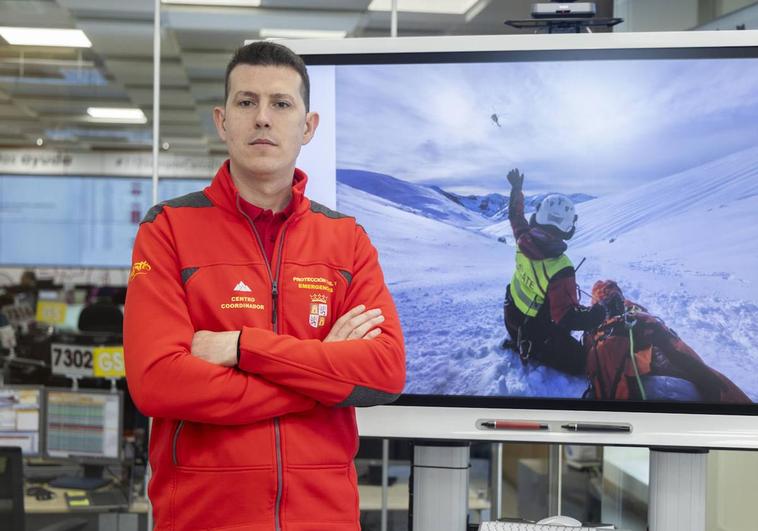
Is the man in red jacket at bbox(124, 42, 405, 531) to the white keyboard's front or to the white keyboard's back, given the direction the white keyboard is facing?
to the front

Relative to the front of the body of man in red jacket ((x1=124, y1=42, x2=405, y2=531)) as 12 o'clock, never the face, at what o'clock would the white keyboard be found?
The white keyboard is roughly at 8 o'clock from the man in red jacket.

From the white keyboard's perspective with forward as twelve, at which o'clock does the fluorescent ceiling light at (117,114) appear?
The fluorescent ceiling light is roughly at 5 o'clock from the white keyboard.

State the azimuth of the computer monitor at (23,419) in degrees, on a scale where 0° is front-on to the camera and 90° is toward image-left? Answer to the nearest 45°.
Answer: approximately 0°

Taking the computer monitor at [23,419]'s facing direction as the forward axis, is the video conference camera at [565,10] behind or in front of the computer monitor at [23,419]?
in front

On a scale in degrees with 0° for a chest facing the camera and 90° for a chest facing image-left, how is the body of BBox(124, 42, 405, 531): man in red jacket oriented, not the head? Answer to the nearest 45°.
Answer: approximately 0°
